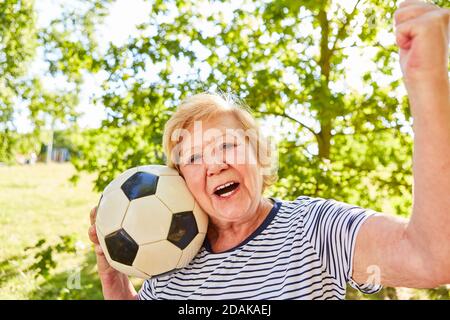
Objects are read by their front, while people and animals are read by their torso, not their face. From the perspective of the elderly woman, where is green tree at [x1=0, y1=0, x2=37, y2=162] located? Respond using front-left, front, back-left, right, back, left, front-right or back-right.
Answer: back-right

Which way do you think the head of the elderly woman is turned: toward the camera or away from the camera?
toward the camera

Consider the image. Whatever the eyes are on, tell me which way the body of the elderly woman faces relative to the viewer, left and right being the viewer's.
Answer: facing the viewer
